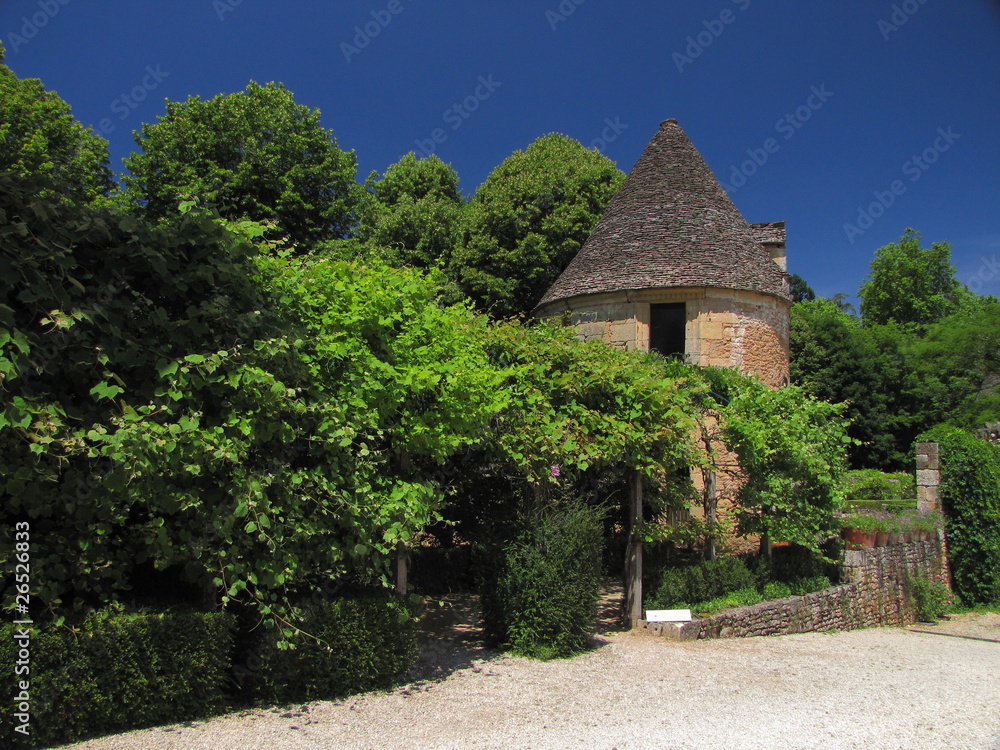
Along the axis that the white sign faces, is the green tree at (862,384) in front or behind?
behind

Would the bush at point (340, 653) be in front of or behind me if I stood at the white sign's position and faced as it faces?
in front

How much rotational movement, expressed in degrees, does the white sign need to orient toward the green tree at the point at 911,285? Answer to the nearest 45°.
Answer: approximately 180°

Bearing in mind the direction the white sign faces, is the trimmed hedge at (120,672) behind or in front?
in front

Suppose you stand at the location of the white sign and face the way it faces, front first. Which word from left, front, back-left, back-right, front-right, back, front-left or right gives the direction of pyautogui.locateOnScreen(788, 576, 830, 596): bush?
back-left

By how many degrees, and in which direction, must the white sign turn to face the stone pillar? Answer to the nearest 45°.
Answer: approximately 135° to its left

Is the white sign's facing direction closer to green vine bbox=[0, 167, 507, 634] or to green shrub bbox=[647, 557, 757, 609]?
the green vine

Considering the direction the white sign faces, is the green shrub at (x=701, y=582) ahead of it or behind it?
behind

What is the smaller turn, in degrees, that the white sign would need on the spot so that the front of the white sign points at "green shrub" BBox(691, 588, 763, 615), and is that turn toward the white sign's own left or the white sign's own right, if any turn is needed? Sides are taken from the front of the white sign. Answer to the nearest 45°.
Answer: approximately 135° to the white sign's own left

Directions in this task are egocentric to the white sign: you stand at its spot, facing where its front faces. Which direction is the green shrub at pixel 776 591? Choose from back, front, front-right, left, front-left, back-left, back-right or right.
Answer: back-left

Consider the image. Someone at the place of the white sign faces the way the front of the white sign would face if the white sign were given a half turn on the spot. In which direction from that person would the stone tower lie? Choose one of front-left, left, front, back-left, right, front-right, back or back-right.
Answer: front

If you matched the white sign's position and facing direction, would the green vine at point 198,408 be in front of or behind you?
in front

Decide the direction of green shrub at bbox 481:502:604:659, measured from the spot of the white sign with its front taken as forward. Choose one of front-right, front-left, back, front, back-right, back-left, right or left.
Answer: front-right

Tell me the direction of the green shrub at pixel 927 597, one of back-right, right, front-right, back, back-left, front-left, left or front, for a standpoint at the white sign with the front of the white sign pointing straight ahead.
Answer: back-left

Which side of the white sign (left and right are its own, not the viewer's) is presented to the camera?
front
